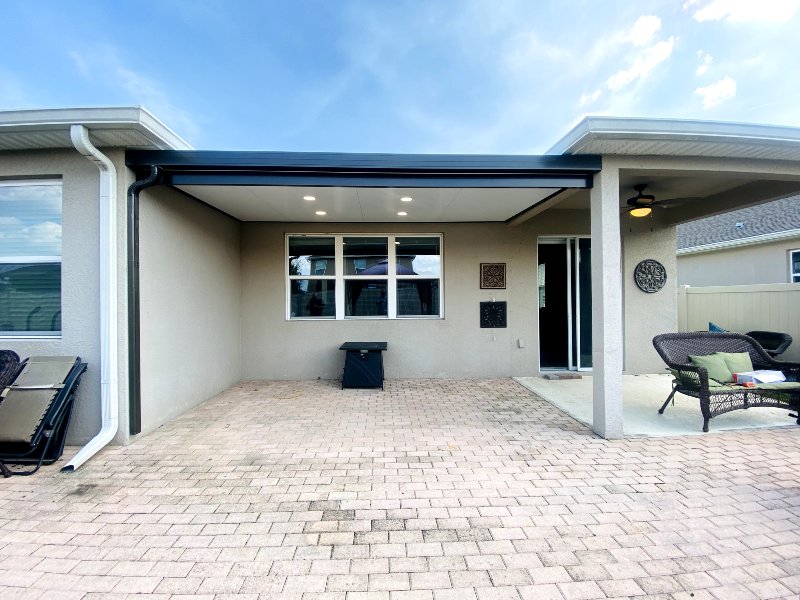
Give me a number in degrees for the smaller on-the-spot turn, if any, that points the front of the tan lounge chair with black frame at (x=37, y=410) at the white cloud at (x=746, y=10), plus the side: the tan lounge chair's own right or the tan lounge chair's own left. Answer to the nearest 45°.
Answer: approximately 135° to the tan lounge chair's own left

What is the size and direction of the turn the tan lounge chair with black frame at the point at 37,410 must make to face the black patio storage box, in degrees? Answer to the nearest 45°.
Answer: approximately 135° to its left

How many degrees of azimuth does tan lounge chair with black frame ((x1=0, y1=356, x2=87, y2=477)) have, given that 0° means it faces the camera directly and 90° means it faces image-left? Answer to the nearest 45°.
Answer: approximately 45°

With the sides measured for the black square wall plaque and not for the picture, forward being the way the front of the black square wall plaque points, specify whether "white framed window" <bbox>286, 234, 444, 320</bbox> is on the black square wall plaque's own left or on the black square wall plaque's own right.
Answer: on the black square wall plaque's own right

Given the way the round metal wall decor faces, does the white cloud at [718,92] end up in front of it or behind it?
behind

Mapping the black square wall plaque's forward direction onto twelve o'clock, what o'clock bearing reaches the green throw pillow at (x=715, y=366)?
The green throw pillow is roughly at 10 o'clock from the black square wall plaque.

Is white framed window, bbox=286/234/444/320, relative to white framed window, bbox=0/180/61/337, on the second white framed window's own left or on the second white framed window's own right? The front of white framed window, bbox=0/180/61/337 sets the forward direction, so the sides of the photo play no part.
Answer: on the second white framed window's own left

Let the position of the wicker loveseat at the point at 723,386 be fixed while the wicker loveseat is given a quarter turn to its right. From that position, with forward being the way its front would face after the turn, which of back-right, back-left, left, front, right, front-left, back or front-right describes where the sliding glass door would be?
right

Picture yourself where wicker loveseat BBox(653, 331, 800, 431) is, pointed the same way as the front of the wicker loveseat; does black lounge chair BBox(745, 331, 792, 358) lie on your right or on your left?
on your left
